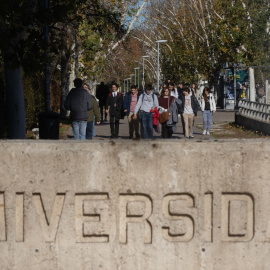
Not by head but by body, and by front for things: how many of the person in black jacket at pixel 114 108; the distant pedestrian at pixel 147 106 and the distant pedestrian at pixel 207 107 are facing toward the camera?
3

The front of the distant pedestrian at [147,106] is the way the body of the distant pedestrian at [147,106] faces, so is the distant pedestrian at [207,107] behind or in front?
behind

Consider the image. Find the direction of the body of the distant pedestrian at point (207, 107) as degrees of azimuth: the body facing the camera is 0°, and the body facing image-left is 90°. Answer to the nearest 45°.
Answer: approximately 0°

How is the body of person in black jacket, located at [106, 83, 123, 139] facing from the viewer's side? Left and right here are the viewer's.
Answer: facing the viewer

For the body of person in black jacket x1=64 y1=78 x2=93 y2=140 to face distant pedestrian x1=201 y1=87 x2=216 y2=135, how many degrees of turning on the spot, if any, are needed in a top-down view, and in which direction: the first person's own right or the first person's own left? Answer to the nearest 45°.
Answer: approximately 45° to the first person's own right

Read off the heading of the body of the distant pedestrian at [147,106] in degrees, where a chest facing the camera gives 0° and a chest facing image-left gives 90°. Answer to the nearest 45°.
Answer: approximately 0°
